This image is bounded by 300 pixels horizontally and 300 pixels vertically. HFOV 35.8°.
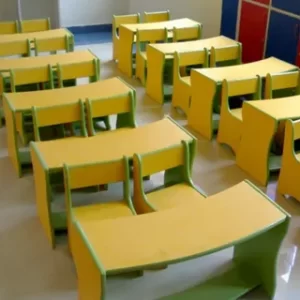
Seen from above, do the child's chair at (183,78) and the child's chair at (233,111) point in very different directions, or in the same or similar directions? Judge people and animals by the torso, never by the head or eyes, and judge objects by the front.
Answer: same or similar directions

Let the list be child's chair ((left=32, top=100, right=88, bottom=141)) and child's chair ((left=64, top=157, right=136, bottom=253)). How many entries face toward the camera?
2

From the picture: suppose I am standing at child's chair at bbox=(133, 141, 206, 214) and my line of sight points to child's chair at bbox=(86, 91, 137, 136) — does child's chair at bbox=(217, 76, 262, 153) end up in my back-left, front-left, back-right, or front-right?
front-right

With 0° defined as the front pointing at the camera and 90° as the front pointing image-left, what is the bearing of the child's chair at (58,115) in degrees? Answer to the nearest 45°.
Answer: approximately 0°

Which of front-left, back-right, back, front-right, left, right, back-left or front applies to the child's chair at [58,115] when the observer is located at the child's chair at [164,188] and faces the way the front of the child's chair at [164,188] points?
back

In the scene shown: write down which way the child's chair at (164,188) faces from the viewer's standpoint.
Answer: facing the viewer and to the right of the viewer

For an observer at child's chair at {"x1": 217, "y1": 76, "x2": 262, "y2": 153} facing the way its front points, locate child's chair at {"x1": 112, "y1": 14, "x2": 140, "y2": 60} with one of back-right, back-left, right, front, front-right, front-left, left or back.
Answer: back

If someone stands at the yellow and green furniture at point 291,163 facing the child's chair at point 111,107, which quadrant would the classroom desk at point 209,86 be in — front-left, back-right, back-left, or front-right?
front-right

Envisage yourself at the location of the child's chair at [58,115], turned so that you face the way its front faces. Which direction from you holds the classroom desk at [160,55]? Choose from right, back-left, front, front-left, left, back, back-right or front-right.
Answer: back-left

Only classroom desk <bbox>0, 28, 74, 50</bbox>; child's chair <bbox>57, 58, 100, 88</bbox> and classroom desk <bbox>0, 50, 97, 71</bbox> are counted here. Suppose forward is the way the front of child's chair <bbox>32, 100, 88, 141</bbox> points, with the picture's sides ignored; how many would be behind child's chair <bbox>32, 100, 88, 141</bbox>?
3

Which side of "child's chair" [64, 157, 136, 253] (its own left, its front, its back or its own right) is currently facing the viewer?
front

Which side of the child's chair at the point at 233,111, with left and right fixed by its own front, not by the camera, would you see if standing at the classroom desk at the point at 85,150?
right

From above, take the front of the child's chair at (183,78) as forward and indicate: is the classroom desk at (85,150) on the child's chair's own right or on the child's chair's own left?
on the child's chair's own right
